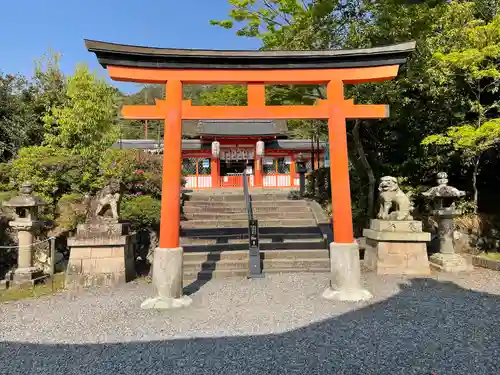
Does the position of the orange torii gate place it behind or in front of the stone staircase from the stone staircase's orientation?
in front

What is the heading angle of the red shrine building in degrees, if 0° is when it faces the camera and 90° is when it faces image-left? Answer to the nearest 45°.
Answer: approximately 0°

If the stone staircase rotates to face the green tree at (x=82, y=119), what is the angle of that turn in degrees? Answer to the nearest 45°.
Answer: approximately 135° to its right

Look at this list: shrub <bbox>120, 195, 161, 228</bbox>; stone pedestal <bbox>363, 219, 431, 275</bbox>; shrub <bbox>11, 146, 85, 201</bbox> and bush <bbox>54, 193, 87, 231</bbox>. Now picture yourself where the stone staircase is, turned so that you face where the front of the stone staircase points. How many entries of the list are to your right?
3

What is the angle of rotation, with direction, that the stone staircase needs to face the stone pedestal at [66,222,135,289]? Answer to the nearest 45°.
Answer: approximately 45° to its right

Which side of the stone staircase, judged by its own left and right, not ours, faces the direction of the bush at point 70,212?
right

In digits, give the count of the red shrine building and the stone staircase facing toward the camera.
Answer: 2

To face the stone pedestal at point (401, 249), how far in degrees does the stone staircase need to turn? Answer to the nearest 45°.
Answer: approximately 45° to its left
